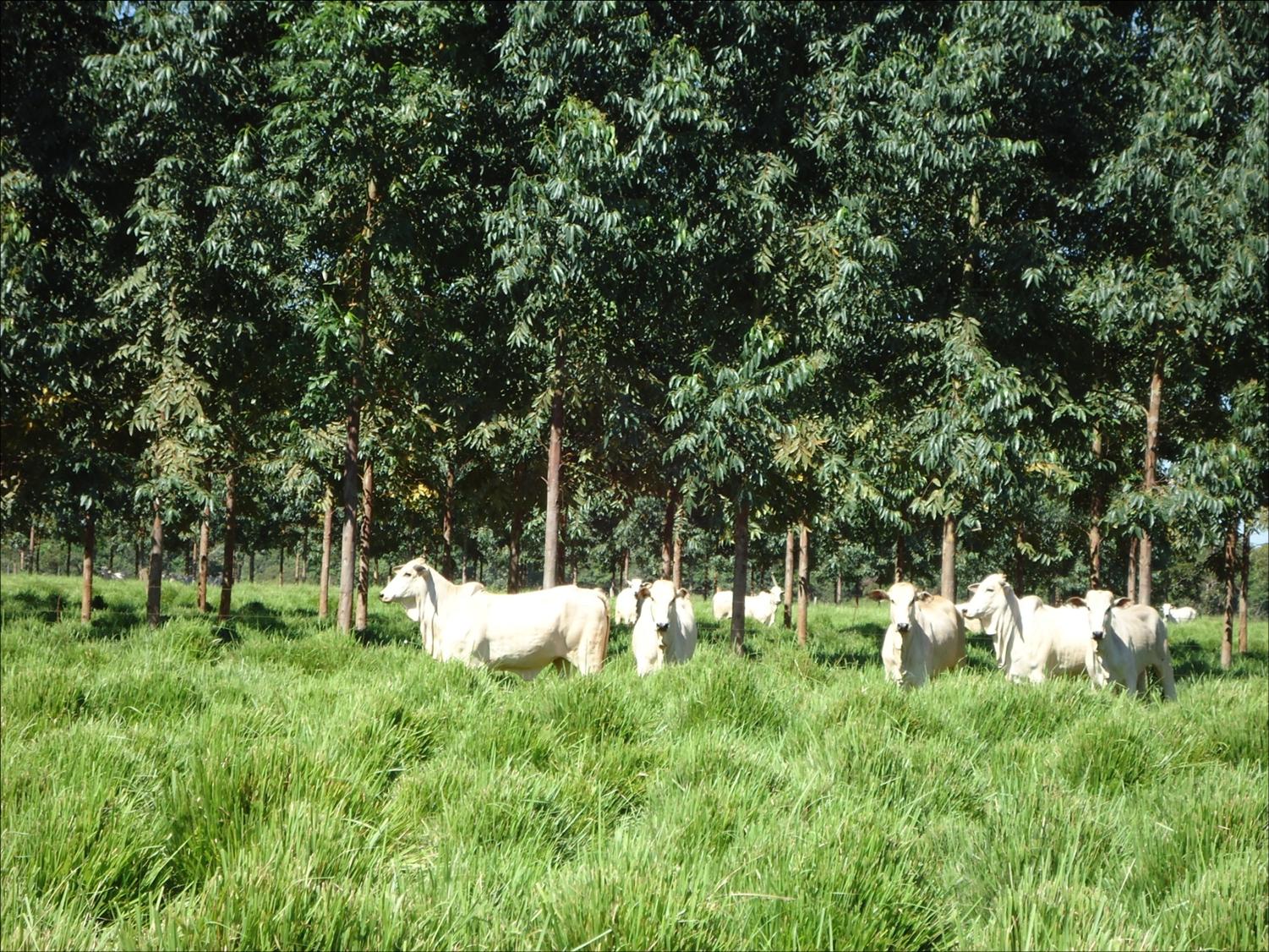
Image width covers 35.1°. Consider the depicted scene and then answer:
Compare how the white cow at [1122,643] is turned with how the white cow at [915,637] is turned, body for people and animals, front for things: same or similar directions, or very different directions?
same or similar directions

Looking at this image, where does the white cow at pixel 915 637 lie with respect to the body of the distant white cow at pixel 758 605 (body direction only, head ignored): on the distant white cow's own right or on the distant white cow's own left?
on the distant white cow's own right

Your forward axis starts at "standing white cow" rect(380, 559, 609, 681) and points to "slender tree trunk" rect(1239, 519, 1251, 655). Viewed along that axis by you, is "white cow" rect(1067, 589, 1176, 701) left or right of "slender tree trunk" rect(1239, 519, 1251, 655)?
right

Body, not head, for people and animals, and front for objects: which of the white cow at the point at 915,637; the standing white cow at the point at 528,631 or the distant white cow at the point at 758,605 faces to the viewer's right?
the distant white cow

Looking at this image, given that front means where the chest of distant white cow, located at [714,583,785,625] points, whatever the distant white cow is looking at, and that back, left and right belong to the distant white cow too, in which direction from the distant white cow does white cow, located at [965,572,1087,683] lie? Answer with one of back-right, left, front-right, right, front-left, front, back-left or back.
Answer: right

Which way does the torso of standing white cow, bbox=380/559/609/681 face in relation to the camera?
to the viewer's left

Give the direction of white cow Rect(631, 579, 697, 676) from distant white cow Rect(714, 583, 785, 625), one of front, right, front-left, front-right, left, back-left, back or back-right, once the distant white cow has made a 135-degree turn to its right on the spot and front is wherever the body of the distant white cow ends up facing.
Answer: front-left

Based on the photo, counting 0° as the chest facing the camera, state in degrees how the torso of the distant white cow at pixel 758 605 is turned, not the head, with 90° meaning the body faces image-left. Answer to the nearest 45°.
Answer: approximately 270°

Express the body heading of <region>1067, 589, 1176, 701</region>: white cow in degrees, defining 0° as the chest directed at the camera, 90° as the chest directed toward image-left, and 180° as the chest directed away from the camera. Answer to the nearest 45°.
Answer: approximately 45°

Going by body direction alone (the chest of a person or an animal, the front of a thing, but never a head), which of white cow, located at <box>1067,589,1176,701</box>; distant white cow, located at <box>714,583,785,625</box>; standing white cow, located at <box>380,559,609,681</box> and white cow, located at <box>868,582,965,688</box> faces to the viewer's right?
the distant white cow

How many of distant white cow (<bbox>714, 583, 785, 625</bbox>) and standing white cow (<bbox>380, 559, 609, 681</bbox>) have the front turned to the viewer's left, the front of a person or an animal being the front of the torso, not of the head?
1

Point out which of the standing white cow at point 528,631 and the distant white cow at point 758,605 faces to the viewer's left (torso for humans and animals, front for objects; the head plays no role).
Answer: the standing white cow

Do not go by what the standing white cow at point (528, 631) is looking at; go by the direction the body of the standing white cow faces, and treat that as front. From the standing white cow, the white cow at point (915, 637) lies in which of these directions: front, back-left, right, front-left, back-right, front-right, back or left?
back

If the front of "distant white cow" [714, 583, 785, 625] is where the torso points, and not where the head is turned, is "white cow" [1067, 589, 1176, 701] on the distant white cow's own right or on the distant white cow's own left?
on the distant white cow's own right
